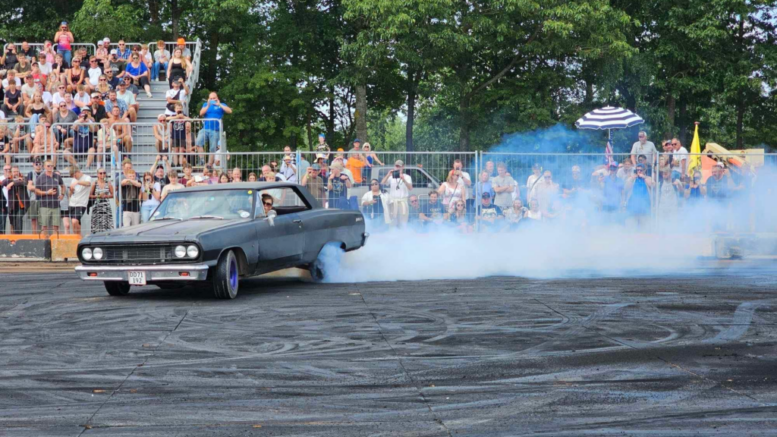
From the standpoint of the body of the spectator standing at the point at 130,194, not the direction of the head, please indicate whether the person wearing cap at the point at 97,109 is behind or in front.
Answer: behind

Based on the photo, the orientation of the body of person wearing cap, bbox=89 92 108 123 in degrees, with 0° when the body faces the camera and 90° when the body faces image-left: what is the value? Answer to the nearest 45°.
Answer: approximately 315°

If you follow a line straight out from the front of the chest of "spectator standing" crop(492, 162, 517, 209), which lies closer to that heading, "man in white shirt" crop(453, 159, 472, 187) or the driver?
the driver

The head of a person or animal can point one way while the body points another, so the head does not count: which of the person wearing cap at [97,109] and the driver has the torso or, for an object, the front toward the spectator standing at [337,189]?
the person wearing cap

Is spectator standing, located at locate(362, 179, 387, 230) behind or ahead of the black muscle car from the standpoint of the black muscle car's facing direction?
behind

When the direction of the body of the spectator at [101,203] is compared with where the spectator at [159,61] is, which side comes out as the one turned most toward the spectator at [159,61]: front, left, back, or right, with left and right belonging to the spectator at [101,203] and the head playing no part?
back

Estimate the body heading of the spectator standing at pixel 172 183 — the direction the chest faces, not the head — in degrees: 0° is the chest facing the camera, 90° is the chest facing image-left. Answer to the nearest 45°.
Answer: approximately 0°

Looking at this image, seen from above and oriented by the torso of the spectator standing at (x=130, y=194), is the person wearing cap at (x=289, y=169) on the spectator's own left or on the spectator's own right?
on the spectator's own left

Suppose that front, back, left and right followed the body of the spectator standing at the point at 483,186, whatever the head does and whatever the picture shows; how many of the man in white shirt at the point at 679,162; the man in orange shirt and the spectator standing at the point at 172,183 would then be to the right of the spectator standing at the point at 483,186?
2

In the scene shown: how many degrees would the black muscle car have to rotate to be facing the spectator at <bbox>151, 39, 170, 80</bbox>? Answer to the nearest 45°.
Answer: approximately 135° to its right

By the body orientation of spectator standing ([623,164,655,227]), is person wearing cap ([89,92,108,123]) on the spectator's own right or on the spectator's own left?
on the spectator's own right
